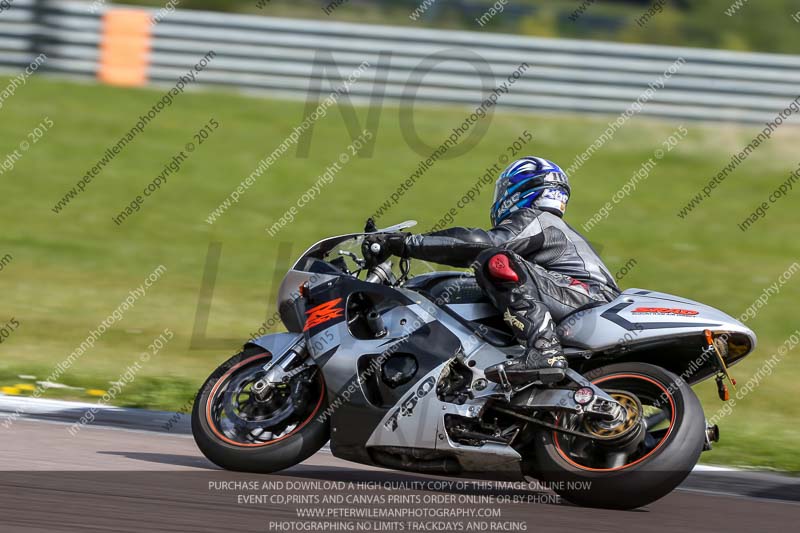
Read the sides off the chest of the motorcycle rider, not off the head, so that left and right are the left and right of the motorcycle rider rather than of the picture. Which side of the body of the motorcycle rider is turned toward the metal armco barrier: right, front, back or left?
right

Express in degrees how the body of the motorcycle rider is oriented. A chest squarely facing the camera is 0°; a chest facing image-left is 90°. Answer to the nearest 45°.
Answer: approximately 90°
